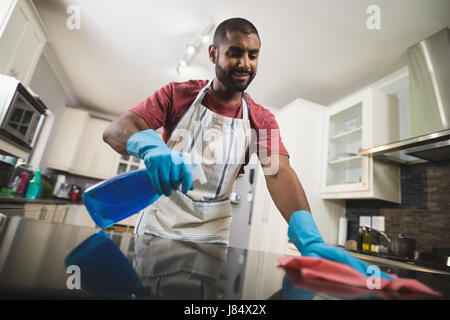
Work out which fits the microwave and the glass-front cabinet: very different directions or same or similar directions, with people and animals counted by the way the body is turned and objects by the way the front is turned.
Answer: very different directions

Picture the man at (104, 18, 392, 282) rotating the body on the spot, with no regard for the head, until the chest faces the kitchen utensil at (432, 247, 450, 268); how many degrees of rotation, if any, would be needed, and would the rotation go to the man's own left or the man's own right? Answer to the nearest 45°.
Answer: approximately 90° to the man's own left

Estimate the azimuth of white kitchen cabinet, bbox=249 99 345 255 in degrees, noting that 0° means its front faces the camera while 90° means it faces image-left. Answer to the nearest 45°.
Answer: approximately 45°

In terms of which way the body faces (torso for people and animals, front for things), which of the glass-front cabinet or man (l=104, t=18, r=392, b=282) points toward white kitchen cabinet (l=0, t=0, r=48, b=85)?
the glass-front cabinet

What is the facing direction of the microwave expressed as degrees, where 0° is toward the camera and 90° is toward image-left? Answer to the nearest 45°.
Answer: approximately 315°

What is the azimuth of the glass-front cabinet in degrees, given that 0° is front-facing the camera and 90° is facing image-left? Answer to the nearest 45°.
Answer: approximately 45°

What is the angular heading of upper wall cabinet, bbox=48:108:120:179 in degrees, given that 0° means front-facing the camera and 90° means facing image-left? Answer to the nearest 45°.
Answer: approximately 315°

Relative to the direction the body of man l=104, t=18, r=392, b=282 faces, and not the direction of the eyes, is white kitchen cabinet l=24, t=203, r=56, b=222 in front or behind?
behind

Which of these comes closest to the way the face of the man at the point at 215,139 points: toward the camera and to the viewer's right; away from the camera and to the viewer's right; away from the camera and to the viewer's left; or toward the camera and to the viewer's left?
toward the camera and to the viewer's right
